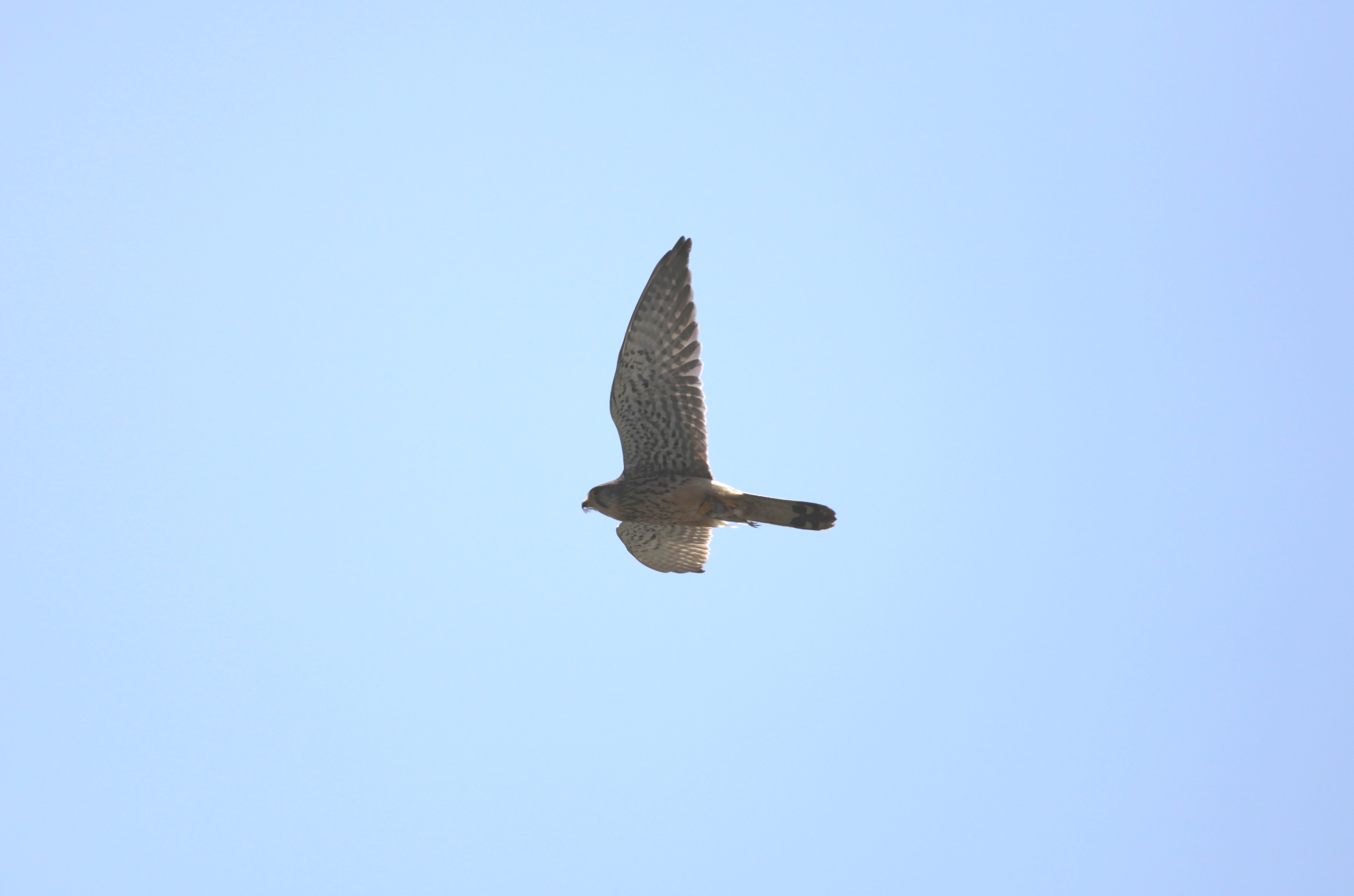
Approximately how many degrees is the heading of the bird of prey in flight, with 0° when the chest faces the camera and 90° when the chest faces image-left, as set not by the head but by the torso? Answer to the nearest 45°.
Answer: approximately 90°
